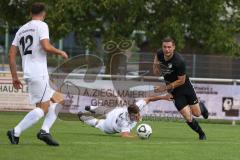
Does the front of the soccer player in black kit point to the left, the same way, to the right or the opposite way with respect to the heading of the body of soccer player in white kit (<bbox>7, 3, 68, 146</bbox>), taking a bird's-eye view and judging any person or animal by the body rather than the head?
the opposite way

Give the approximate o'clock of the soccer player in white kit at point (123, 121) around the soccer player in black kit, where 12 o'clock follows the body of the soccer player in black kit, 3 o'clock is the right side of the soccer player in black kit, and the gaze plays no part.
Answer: The soccer player in white kit is roughly at 1 o'clock from the soccer player in black kit.

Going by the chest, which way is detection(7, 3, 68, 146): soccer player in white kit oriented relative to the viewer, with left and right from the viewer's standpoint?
facing away from the viewer and to the right of the viewer

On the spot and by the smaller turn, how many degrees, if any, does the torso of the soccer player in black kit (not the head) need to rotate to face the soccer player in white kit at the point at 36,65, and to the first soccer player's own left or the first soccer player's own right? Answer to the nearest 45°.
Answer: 0° — they already face them

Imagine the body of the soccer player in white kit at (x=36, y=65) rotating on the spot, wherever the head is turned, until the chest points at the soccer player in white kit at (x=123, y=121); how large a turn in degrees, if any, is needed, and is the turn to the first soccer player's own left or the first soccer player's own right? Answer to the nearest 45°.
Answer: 0° — they already face them

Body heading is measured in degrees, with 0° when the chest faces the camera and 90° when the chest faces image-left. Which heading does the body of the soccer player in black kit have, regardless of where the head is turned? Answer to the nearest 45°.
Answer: approximately 45°
